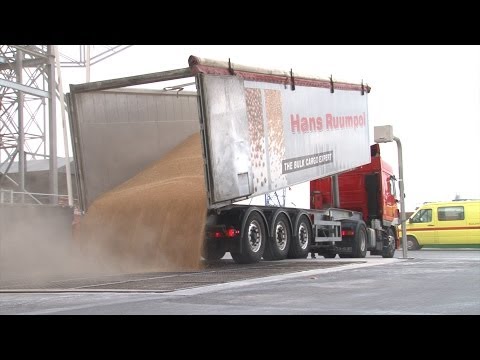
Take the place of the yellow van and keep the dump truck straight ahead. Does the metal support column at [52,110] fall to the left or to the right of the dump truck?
right

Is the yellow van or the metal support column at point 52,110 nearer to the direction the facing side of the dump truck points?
the yellow van

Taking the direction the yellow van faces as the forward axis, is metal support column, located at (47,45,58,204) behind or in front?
in front

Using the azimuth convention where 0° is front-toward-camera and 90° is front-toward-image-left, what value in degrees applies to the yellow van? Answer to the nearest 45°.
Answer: approximately 90°

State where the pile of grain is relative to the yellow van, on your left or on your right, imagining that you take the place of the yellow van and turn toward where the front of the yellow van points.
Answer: on your left

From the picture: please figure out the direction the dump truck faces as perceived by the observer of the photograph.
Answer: facing away from the viewer and to the right of the viewer

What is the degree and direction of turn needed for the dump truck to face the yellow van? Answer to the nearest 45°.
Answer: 0° — it already faces it

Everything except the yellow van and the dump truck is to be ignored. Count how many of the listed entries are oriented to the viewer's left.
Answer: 1
